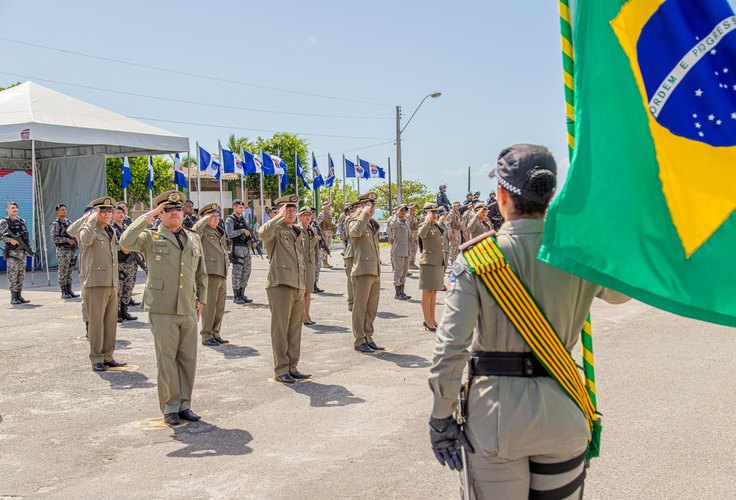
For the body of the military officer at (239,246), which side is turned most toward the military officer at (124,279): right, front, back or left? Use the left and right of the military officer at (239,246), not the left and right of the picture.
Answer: right

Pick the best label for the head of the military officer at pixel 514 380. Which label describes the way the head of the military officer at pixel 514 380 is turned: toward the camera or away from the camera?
away from the camera

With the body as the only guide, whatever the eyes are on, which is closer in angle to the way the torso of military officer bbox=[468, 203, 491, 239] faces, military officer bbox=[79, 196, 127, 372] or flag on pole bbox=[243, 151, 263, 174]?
the military officer

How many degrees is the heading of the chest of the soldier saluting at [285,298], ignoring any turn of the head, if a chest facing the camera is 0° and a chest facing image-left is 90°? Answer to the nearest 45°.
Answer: approximately 315°

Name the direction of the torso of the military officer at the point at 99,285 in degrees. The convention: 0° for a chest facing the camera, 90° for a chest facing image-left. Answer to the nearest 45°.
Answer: approximately 315°

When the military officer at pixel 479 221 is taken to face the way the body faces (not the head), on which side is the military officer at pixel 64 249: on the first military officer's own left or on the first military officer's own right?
on the first military officer's own right
